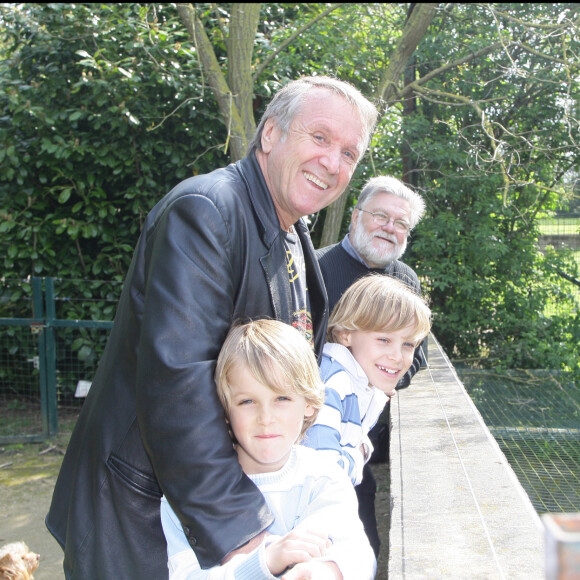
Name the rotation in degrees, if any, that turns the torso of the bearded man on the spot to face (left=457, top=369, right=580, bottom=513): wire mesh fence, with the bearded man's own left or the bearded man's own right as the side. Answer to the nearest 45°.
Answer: approximately 90° to the bearded man's own left

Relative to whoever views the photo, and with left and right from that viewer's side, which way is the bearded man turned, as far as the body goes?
facing the viewer and to the right of the viewer

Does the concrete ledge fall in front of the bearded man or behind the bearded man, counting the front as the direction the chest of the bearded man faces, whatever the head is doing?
in front

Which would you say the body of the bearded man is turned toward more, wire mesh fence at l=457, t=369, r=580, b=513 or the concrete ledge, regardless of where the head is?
the concrete ledge

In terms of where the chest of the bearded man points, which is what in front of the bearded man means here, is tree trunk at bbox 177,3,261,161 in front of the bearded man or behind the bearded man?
behind

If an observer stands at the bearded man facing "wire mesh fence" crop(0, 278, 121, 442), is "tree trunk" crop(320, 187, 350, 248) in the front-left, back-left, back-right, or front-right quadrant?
front-right

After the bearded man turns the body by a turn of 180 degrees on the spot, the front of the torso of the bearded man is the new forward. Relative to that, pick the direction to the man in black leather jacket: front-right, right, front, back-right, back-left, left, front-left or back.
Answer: back-left

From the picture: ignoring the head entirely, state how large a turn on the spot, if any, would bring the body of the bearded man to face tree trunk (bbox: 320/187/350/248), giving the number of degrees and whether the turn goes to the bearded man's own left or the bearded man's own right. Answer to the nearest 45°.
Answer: approximately 135° to the bearded man's own left

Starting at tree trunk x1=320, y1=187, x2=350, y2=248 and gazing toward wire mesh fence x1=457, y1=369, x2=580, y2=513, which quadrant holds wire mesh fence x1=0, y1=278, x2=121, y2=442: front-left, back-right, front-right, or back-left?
front-right
